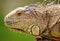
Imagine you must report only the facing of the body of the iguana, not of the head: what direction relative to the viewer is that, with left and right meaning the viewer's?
facing to the left of the viewer
